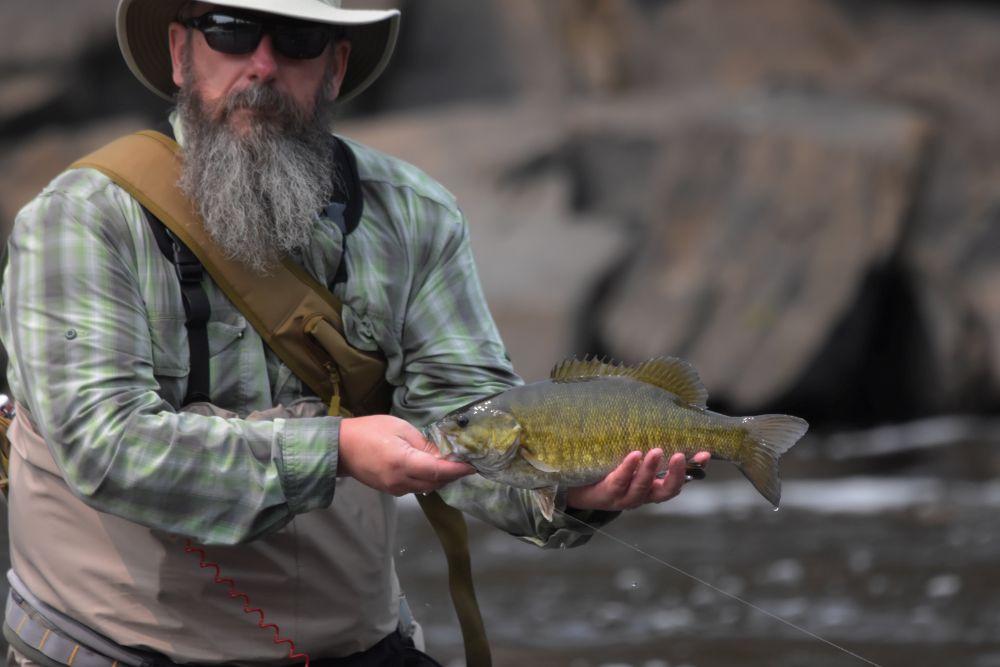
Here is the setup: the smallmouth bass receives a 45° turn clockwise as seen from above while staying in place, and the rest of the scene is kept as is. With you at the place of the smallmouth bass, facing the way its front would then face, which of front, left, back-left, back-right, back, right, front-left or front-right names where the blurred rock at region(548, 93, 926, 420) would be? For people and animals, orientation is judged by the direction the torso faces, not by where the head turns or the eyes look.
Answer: front-right

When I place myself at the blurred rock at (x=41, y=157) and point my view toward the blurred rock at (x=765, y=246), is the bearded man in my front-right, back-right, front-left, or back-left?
front-right

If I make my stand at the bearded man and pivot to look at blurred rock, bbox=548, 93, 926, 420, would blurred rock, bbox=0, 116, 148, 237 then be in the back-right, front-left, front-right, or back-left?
front-left

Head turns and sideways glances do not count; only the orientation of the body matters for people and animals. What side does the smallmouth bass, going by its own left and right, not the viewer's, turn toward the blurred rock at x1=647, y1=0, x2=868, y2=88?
right

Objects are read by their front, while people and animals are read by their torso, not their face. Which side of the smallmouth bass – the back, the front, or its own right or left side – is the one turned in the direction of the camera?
left

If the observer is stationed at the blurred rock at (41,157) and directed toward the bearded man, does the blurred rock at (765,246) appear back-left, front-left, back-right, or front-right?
front-left
